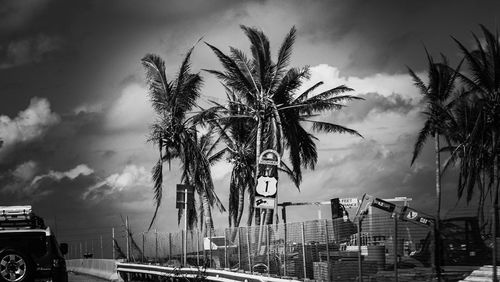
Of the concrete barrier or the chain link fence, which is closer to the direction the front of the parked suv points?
the concrete barrier

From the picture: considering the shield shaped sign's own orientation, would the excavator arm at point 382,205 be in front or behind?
behind

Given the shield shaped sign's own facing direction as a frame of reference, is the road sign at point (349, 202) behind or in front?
behind

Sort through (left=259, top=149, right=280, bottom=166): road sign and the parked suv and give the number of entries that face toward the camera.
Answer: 1
